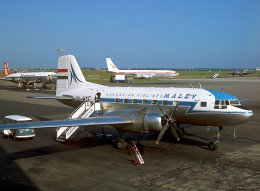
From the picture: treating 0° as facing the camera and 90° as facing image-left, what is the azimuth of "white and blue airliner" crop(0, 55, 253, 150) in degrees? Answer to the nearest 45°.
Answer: approximately 315°
